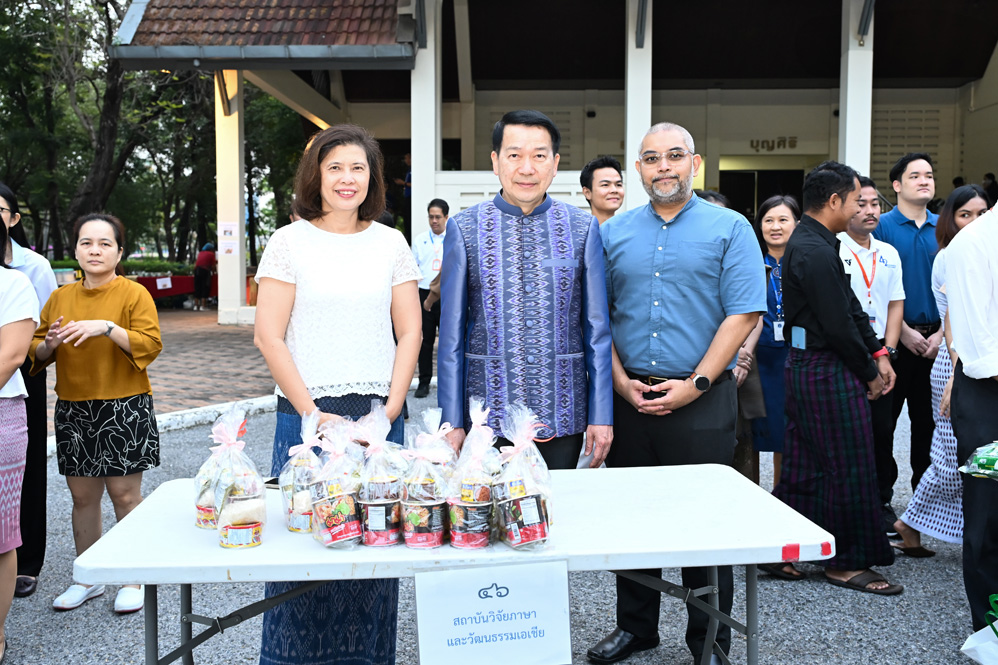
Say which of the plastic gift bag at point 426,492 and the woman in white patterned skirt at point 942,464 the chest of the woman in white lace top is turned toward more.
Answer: the plastic gift bag

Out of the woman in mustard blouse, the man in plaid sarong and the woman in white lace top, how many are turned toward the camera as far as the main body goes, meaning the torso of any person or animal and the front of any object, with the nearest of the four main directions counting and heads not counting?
2

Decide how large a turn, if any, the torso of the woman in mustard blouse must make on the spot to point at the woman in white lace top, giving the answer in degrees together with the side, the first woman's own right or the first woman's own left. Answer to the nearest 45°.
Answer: approximately 45° to the first woman's own left

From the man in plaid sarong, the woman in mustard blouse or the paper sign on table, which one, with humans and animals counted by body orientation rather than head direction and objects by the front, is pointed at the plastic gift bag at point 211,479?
the woman in mustard blouse
